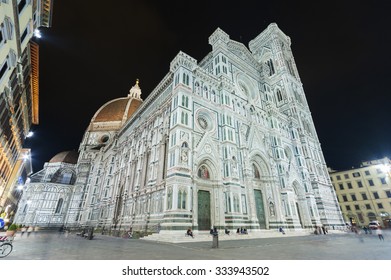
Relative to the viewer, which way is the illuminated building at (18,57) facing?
to the viewer's right

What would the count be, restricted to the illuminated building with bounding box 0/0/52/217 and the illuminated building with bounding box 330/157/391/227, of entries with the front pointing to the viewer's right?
1

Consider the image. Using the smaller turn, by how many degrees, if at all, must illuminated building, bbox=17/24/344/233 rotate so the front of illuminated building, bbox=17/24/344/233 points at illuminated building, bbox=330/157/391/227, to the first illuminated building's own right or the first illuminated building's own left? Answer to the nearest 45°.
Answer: approximately 90° to the first illuminated building's own left

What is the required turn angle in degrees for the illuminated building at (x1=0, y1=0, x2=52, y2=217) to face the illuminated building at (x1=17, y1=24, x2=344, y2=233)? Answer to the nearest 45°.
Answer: approximately 45° to its left

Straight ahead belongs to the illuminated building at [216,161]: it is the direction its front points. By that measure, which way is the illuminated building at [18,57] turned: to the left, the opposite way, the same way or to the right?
to the left

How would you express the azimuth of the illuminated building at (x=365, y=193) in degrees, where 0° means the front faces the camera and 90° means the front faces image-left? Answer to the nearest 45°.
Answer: approximately 45°
